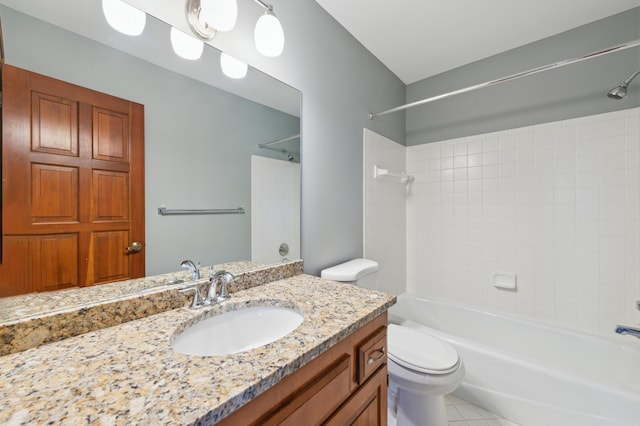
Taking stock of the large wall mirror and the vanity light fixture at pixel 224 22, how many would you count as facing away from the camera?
0

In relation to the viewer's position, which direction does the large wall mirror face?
facing the viewer and to the right of the viewer

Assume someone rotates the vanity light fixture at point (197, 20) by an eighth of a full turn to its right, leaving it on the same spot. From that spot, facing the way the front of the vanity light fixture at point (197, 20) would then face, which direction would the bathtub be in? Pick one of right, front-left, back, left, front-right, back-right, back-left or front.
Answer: left

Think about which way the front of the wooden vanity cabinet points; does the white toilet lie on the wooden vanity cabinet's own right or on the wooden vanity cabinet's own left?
on the wooden vanity cabinet's own left

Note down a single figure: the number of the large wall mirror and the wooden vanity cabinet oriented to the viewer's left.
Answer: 0
